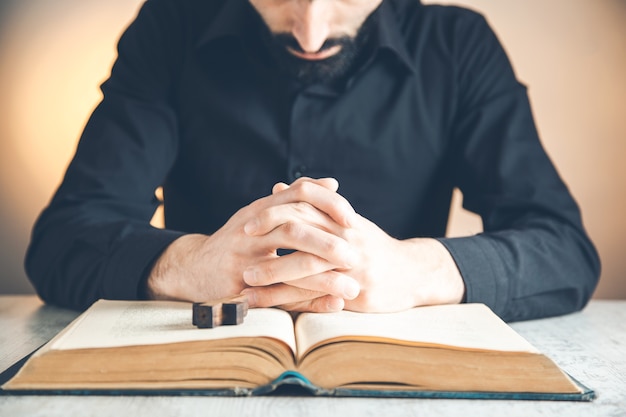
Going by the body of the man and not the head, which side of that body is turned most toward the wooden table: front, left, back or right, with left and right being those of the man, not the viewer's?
front

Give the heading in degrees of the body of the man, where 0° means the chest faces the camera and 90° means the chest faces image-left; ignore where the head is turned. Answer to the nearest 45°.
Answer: approximately 0°

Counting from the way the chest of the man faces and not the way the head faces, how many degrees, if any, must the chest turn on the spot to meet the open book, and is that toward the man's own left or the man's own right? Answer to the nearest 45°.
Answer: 0° — they already face it

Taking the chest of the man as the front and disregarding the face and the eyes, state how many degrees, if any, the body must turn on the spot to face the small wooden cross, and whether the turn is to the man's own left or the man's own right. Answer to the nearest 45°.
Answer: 0° — they already face it
